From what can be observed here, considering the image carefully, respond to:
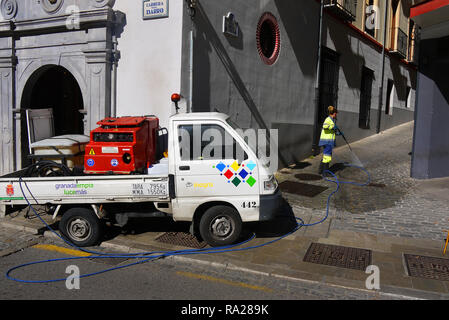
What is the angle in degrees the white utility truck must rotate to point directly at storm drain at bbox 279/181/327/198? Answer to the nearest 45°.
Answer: approximately 45° to its left

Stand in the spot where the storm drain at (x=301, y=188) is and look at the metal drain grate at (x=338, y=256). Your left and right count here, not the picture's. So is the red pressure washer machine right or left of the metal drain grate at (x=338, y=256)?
right

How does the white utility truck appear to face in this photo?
to the viewer's right

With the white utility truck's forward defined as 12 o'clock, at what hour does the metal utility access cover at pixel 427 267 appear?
The metal utility access cover is roughly at 1 o'clock from the white utility truck.
